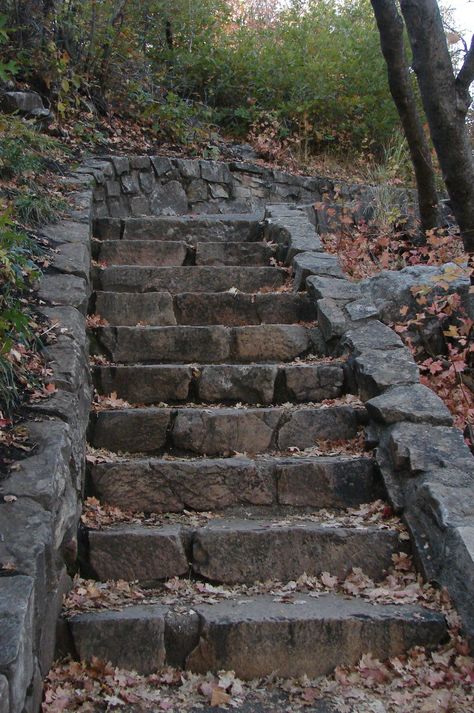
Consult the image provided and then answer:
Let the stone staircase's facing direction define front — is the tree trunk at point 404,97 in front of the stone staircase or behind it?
behind

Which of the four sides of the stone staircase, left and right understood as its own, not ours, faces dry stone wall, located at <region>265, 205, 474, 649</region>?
left

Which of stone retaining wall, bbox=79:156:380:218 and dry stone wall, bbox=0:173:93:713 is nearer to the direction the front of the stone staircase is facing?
the dry stone wall

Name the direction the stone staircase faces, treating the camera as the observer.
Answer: facing the viewer

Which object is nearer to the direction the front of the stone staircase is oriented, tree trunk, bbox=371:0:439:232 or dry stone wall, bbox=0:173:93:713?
the dry stone wall

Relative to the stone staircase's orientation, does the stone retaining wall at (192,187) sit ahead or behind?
behind

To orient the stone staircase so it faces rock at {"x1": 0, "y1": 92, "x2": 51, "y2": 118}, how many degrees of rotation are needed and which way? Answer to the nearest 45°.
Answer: approximately 135° to its right
